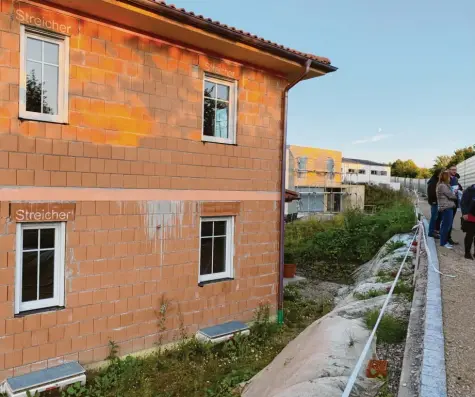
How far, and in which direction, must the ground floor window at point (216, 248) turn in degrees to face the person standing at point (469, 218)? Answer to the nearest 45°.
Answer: approximately 45° to its left

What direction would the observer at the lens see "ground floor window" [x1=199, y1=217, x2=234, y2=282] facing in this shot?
facing the viewer and to the right of the viewer

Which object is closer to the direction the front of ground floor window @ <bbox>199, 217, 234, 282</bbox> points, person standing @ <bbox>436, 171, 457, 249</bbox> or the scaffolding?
the person standing
